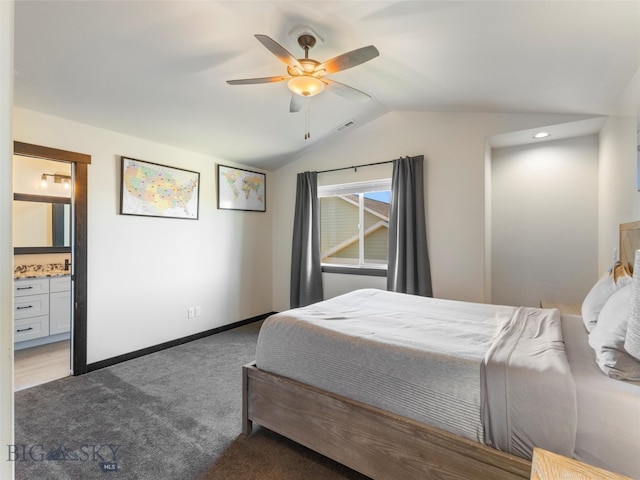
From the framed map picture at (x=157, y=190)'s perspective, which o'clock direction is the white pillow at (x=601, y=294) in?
The white pillow is roughly at 12 o'clock from the framed map picture.

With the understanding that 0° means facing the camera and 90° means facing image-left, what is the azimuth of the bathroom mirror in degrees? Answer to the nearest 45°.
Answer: approximately 315°

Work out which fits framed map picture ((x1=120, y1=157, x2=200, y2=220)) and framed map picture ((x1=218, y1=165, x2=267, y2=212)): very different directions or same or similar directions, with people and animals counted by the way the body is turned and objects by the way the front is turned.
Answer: same or similar directions

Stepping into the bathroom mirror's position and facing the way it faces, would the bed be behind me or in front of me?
in front

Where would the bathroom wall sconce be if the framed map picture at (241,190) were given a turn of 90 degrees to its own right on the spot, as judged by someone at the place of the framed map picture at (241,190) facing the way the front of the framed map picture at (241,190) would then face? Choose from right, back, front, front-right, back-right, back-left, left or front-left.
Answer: front-right

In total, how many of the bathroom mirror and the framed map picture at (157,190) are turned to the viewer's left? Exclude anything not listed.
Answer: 0

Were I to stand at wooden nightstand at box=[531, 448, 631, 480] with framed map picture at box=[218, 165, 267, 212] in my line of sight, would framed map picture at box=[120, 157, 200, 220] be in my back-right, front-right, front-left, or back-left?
front-left

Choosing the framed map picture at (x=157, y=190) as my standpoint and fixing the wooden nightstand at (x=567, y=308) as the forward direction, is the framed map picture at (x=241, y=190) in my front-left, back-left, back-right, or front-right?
front-left

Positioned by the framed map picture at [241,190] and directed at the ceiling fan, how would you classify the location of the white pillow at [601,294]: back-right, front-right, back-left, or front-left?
front-left

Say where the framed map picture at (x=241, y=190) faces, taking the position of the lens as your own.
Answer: facing the viewer and to the right of the viewer

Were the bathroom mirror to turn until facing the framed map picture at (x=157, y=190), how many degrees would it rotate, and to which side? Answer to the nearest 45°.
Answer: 0° — it already faces it

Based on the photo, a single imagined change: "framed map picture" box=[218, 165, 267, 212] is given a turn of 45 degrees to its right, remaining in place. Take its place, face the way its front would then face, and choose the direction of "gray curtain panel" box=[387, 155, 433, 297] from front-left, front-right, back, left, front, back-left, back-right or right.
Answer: front-left

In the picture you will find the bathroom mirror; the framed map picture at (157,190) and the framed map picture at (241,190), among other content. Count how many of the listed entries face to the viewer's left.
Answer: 0

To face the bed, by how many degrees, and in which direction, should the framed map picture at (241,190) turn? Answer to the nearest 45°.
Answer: approximately 45° to its right

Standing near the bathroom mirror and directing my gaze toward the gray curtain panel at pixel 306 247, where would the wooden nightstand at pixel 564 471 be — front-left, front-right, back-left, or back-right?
front-right
